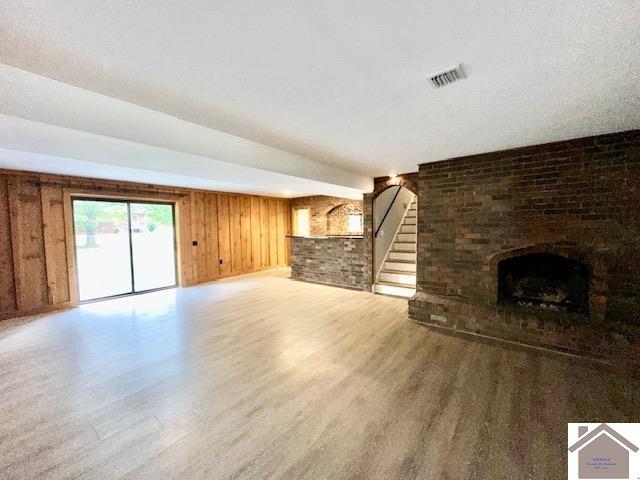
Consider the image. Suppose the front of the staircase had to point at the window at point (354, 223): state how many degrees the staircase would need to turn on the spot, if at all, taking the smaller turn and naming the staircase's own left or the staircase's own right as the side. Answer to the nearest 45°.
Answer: approximately 135° to the staircase's own right

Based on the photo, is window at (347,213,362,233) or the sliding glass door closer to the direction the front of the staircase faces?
the sliding glass door

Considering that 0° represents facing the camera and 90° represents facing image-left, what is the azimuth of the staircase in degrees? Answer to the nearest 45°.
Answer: approximately 0°

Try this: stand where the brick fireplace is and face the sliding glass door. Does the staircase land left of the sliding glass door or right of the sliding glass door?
right

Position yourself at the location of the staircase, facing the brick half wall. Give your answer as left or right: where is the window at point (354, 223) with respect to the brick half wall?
right

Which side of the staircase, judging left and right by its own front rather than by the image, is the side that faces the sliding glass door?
right

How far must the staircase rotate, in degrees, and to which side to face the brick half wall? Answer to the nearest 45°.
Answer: approximately 90° to its right

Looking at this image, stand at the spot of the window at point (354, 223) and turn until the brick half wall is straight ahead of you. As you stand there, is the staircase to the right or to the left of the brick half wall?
left

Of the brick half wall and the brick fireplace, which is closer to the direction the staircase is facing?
the brick fireplace
